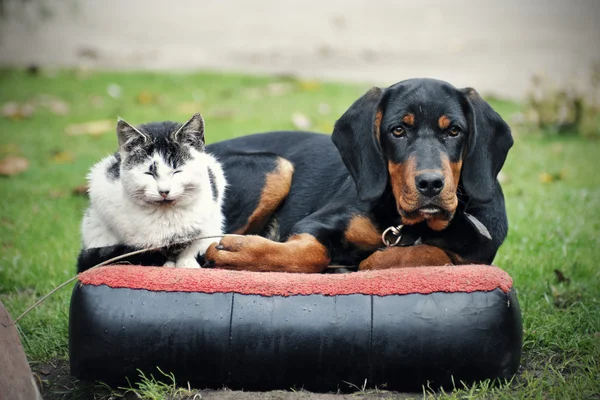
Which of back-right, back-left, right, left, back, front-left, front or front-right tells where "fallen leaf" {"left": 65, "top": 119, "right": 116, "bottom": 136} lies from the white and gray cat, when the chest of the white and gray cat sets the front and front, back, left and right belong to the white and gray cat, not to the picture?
back

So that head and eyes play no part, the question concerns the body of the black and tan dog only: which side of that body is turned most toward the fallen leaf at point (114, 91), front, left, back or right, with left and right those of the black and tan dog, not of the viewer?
back

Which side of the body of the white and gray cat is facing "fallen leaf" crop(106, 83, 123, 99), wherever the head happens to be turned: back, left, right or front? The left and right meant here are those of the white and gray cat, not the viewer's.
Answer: back

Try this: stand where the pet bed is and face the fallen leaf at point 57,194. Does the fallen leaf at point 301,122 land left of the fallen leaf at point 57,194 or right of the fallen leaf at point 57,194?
right

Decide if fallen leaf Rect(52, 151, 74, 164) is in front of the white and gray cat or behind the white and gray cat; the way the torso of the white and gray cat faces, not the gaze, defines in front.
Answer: behind

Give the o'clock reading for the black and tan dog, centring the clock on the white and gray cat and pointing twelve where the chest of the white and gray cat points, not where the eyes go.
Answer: The black and tan dog is roughly at 9 o'clock from the white and gray cat.

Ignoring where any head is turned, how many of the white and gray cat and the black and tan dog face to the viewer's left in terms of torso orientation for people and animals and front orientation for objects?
0

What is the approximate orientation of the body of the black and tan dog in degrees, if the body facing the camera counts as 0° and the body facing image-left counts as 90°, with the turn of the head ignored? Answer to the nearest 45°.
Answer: approximately 315°

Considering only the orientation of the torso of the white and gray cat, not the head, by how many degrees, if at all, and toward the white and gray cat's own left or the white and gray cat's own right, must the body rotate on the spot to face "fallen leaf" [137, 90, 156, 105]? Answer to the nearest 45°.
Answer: approximately 180°

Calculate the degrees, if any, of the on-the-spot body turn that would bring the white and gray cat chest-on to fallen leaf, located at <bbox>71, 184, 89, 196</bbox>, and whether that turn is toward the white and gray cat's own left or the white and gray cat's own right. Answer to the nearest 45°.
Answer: approximately 180°

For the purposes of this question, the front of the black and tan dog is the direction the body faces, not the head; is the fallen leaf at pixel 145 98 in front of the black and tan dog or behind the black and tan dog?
behind
